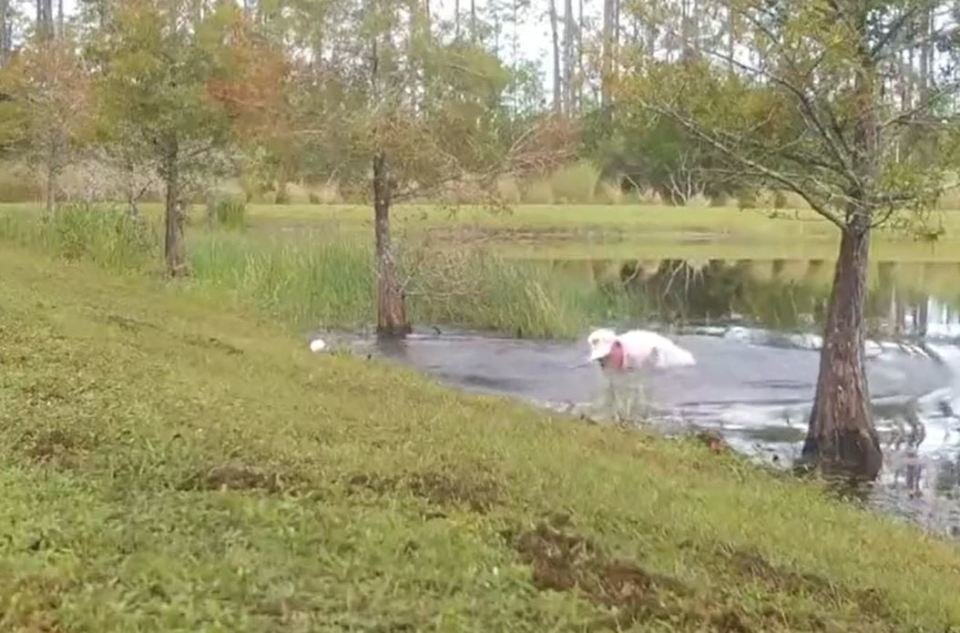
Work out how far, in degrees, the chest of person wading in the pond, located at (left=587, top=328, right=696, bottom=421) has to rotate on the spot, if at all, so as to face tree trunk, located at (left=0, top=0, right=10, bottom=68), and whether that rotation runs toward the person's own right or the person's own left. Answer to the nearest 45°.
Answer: approximately 90° to the person's own right

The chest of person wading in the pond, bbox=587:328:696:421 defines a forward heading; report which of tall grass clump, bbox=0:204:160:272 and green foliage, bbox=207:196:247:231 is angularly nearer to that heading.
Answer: the tall grass clump

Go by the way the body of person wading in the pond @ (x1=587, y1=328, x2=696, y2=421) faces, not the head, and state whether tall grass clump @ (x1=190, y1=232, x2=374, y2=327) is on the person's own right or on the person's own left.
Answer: on the person's own right

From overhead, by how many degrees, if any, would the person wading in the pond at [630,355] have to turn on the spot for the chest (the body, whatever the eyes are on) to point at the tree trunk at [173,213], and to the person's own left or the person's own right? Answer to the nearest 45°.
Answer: approximately 90° to the person's own right

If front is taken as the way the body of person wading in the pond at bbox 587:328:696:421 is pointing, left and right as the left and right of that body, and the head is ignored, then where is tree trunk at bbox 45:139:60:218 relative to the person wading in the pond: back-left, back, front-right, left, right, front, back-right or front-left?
right

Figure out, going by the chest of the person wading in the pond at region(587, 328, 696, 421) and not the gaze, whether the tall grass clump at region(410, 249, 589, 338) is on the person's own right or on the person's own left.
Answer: on the person's own right

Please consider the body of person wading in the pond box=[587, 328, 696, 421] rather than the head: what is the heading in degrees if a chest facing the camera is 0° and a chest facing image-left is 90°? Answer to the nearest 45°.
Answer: approximately 45°
